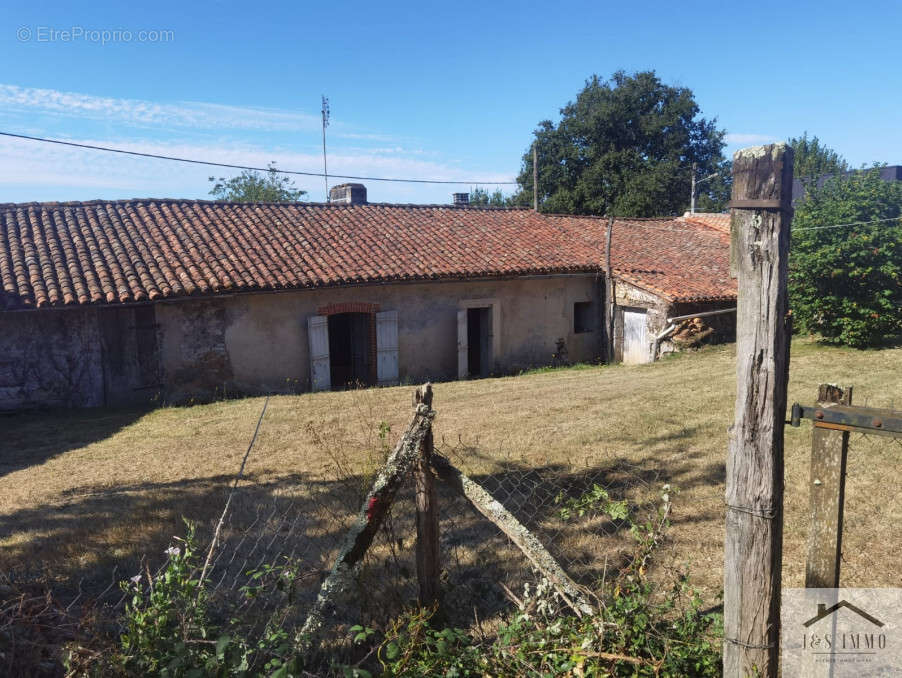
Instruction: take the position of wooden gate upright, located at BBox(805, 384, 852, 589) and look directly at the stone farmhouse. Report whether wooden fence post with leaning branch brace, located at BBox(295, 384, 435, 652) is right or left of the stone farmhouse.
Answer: left

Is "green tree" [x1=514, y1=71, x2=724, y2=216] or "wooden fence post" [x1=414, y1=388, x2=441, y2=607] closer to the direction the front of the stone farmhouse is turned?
the wooden fence post

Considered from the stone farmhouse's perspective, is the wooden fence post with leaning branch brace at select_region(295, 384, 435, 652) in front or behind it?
in front

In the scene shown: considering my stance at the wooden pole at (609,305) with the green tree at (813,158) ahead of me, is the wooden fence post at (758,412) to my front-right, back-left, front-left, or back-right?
back-right

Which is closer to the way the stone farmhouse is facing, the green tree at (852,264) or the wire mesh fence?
the wire mesh fence

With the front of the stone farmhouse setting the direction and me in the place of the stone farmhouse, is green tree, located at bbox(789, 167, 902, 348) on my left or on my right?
on my left

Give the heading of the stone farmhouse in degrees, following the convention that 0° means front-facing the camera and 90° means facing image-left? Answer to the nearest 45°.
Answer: approximately 0°

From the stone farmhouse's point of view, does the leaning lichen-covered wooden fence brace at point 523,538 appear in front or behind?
in front

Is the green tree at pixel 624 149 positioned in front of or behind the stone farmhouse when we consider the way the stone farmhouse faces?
behind

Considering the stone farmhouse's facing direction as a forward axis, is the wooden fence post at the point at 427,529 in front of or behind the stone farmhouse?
in front
